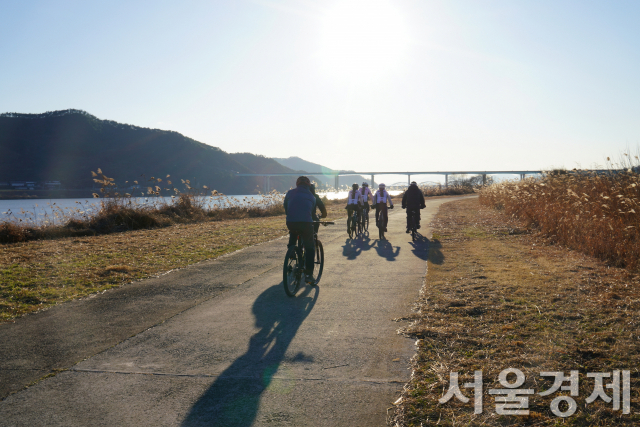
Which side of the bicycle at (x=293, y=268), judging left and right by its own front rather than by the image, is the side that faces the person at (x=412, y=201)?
front

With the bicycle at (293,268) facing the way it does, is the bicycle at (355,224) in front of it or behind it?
in front

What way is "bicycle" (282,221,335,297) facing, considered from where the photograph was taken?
facing away from the viewer and to the right of the viewer
